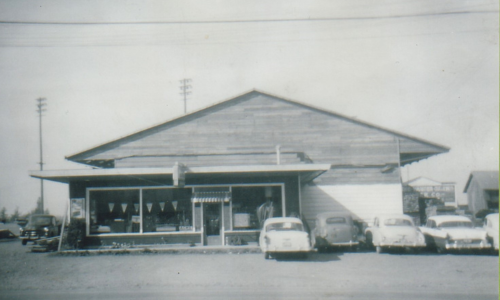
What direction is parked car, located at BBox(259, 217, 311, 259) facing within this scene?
away from the camera

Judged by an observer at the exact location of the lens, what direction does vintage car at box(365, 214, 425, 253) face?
facing away from the viewer and to the left of the viewer

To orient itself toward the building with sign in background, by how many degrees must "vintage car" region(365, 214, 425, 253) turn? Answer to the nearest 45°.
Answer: approximately 45° to its right

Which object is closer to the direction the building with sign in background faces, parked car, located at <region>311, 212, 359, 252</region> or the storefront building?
the parked car

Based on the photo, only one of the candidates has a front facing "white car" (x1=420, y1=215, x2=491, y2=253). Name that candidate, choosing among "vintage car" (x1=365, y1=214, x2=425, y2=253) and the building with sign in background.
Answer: the building with sign in background

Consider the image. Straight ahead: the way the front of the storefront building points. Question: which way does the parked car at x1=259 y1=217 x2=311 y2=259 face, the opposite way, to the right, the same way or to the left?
the opposite way

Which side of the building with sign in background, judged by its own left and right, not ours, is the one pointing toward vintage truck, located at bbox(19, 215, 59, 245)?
right

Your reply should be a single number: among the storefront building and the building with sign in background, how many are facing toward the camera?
2

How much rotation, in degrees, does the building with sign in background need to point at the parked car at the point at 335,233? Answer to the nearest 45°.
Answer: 0° — it already faces it

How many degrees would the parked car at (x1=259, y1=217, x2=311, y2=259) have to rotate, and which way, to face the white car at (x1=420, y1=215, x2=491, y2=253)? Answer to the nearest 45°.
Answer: approximately 90° to its right

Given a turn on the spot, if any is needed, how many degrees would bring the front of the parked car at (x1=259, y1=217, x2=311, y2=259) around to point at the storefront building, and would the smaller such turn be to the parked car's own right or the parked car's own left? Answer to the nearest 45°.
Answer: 0° — it already faces it

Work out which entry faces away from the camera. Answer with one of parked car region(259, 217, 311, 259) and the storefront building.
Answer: the parked car

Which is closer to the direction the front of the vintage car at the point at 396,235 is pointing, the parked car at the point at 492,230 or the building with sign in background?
the building with sign in background

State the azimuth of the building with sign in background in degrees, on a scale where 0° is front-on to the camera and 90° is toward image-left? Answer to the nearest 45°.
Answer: approximately 0°
